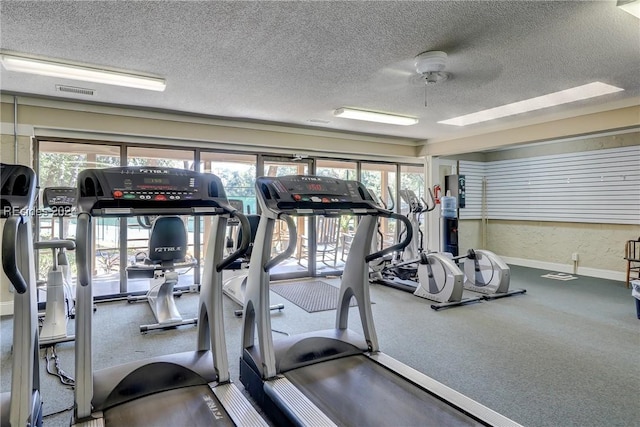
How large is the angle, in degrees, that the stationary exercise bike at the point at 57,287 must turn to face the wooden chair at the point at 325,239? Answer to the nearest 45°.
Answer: approximately 90° to its right

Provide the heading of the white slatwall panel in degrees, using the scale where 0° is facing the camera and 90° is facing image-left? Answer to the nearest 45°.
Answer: approximately 45°

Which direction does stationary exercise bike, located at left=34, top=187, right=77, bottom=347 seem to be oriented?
away from the camera

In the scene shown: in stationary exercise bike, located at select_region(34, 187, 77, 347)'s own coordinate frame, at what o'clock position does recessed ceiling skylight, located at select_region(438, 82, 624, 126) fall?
The recessed ceiling skylight is roughly at 4 o'clock from the stationary exercise bike.

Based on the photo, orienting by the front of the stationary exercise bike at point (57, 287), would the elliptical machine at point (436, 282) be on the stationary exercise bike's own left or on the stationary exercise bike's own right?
on the stationary exercise bike's own right

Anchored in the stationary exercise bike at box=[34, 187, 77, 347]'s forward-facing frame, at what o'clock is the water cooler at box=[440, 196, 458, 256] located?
The water cooler is roughly at 3 o'clock from the stationary exercise bike.

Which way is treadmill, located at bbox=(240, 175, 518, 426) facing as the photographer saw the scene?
facing away from the viewer and to the left of the viewer

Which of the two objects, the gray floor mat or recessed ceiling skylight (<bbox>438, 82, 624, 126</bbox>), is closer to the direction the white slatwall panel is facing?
the gray floor mat
